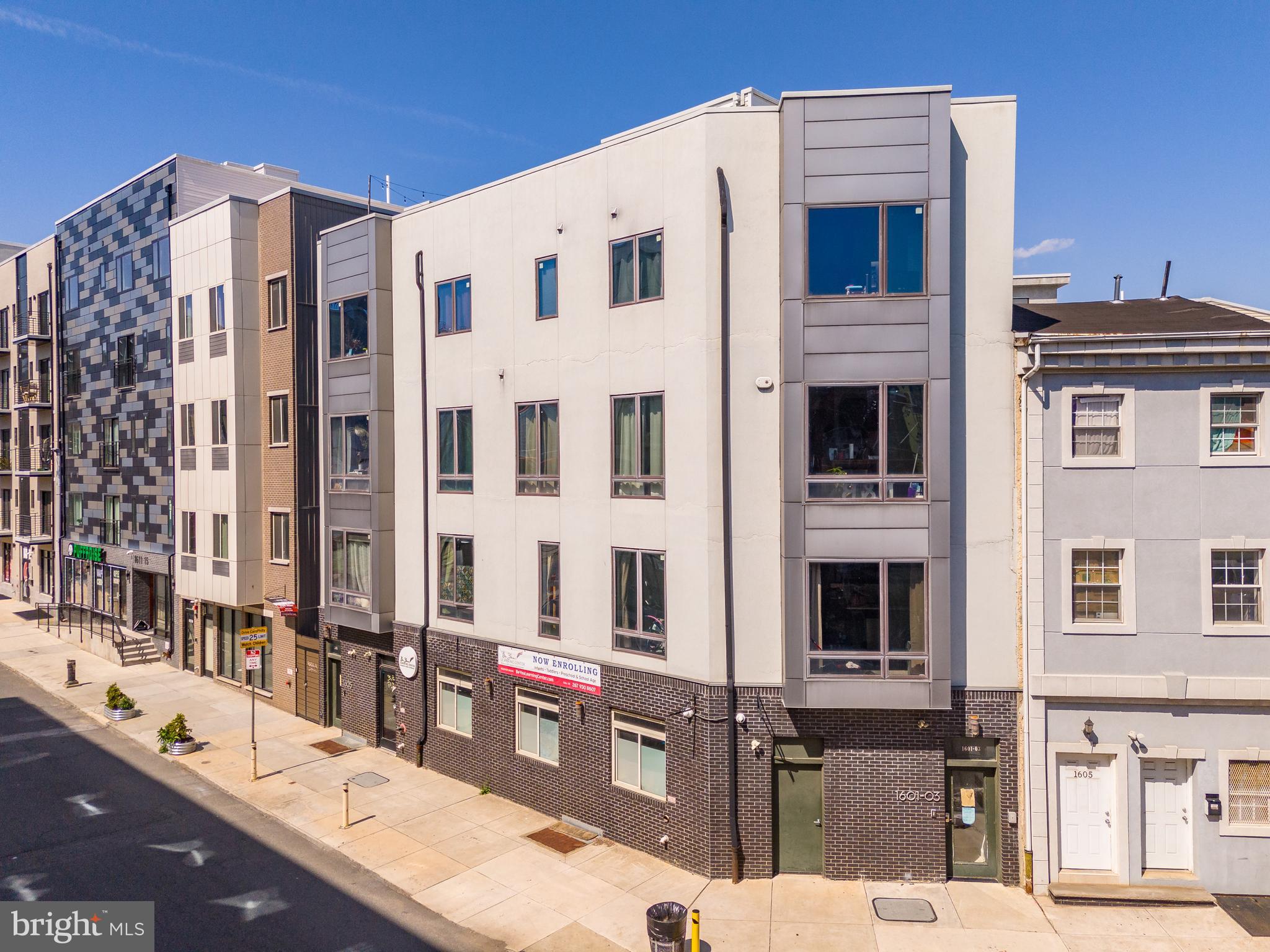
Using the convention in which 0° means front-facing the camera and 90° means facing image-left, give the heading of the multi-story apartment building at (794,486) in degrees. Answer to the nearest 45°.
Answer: approximately 0°

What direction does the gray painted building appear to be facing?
toward the camera

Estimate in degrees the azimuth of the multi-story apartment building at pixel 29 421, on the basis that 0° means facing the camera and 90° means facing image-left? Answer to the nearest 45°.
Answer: approximately 45°

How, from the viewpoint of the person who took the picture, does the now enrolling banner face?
facing the viewer and to the left of the viewer

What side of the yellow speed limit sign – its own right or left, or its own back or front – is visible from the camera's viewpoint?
front

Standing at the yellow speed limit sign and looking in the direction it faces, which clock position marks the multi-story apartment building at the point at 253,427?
The multi-story apartment building is roughly at 6 o'clock from the yellow speed limit sign.

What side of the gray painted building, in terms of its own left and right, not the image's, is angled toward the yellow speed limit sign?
right

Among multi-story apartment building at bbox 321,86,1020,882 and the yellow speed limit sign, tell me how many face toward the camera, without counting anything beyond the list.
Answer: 2

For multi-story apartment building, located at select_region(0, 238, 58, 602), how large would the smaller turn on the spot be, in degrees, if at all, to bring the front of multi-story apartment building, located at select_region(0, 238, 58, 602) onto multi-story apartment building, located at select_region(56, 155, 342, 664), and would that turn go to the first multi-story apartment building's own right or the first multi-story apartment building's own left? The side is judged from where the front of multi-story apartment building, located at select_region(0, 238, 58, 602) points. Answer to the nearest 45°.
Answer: approximately 45° to the first multi-story apartment building's own left

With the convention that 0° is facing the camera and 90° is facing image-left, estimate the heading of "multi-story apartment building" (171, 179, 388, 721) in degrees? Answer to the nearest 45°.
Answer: approximately 45°

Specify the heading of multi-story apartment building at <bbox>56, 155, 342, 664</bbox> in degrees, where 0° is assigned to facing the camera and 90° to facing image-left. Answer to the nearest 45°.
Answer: approximately 45°

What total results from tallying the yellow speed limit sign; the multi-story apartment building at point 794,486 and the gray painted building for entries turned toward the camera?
3
